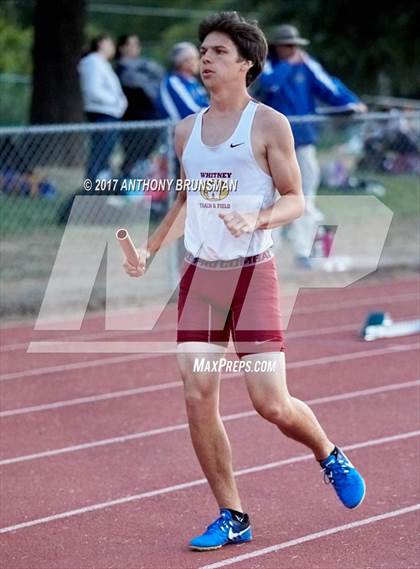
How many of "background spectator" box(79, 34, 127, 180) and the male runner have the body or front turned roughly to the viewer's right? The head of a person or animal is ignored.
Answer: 1

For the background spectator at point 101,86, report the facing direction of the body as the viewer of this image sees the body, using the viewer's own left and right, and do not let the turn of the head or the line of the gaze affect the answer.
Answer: facing to the right of the viewer

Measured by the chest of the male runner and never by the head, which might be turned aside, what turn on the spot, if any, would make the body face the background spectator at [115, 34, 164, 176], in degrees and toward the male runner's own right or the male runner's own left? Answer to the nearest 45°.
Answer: approximately 135° to the male runner's own right

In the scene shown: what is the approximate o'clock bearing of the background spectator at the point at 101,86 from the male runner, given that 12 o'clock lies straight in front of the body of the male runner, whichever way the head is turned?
The background spectator is roughly at 4 o'clock from the male runner.

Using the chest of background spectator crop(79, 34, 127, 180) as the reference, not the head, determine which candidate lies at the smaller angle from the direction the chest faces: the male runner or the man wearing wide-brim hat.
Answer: the man wearing wide-brim hat

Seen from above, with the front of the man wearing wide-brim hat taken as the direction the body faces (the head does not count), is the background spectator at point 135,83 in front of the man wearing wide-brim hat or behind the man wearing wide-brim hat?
behind

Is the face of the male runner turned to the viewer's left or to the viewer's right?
to the viewer's left

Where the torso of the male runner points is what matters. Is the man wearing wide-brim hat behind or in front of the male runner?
behind

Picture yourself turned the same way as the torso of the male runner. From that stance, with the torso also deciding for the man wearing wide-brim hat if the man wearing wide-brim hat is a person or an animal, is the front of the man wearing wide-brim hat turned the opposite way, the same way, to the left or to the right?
to the left

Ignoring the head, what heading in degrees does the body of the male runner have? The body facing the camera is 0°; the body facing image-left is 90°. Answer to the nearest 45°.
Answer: approximately 45°

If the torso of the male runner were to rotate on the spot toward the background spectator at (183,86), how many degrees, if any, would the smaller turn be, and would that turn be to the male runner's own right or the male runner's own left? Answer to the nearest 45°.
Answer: approximately 135° to the male runner's own right
